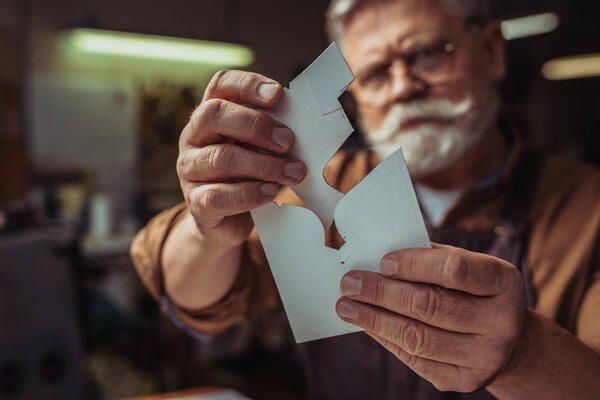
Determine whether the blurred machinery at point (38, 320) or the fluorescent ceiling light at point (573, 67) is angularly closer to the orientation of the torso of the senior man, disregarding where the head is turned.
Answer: the blurred machinery

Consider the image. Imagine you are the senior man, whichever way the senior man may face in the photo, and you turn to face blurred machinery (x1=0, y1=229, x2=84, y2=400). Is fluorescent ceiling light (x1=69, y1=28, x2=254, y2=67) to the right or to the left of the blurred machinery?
right

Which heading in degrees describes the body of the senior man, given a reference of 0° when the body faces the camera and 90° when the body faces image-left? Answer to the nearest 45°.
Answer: approximately 45°

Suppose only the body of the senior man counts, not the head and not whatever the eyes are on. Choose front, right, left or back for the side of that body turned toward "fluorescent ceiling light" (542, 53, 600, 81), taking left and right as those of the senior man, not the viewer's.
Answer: back
